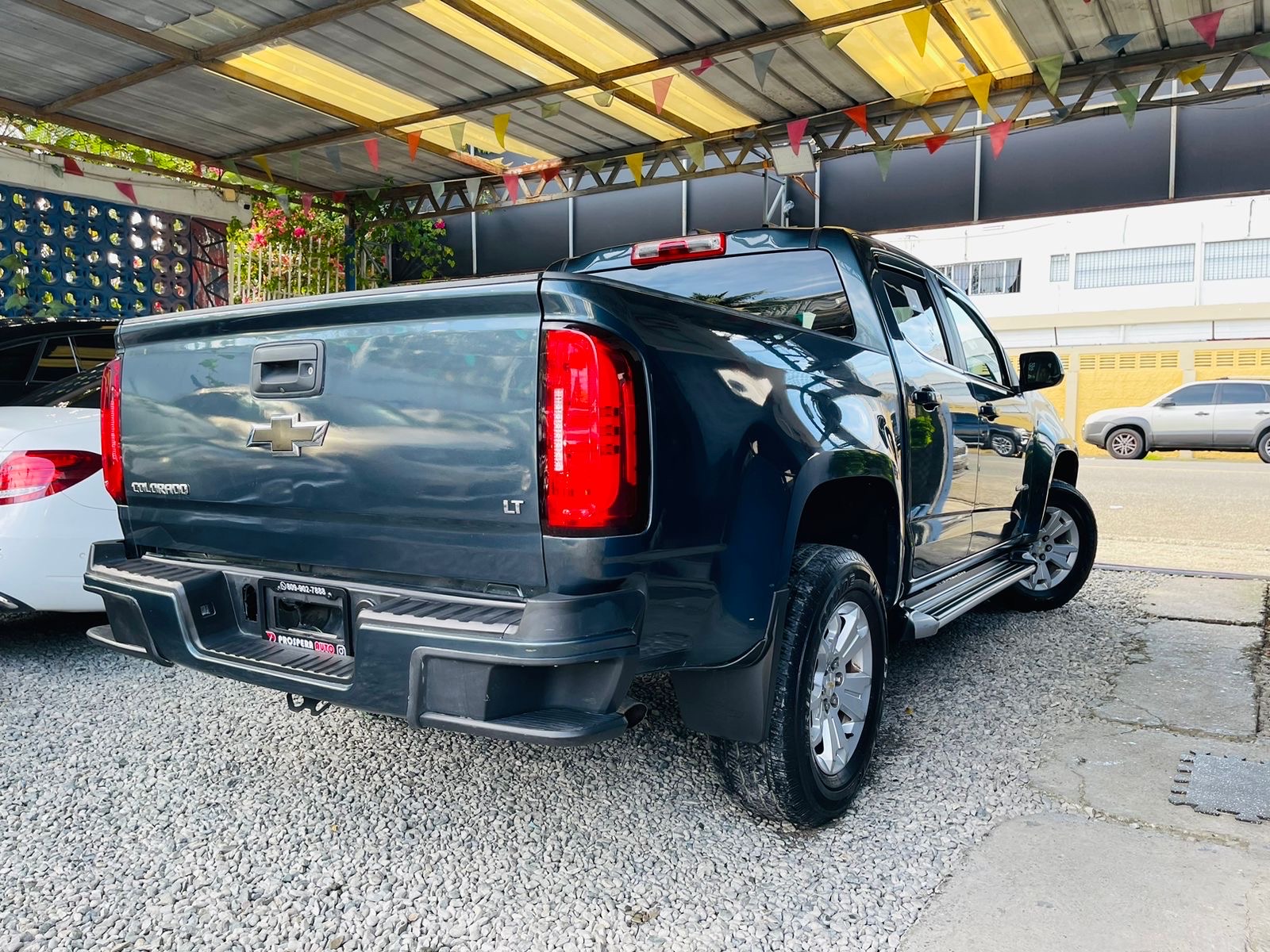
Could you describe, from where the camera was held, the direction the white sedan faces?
facing away from the viewer and to the right of the viewer

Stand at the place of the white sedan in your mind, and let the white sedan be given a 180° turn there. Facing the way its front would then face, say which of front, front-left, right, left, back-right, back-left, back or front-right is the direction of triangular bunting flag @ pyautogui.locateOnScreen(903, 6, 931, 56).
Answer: back-left

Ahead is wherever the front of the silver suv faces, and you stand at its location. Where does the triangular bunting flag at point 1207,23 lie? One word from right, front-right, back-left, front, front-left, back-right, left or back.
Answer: left

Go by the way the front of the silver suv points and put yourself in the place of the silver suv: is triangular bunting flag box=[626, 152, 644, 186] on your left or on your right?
on your left

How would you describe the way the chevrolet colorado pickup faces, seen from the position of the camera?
facing away from the viewer and to the right of the viewer

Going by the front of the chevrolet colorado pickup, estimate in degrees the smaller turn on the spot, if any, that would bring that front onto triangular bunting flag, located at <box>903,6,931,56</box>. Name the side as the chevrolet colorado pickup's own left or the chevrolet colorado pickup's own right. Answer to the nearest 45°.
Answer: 0° — it already faces it

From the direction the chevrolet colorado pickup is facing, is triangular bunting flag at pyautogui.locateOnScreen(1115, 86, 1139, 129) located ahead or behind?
ahead

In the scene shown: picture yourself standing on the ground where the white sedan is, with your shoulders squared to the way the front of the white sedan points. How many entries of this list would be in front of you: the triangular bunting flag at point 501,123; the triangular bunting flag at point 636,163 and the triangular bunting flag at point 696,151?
3

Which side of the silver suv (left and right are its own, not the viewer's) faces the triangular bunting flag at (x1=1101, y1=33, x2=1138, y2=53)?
left

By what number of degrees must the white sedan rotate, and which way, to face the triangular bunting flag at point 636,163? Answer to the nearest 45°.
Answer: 0° — it already faces it

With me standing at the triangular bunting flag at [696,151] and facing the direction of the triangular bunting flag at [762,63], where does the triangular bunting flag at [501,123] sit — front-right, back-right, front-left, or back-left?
front-right

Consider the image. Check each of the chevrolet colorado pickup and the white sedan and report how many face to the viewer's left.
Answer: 0

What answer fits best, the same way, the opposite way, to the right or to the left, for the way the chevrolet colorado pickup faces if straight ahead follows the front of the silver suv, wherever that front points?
to the right

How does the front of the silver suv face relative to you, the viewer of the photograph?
facing to the left of the viewer
